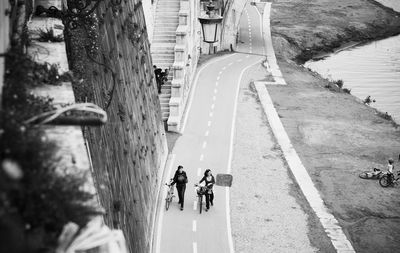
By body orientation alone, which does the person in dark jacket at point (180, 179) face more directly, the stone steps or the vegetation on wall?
the vegetation on wall

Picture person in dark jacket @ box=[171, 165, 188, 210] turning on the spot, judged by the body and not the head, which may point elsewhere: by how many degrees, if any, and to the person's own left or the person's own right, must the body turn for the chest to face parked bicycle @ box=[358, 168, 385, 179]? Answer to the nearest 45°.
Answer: approximately 135° to the person's own left

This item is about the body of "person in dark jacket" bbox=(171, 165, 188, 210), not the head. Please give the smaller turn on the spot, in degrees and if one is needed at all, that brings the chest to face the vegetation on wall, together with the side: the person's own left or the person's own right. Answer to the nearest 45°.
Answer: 0° — they already face it

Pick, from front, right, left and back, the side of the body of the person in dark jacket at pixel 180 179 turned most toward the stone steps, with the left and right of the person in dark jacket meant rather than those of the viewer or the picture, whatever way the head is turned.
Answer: back

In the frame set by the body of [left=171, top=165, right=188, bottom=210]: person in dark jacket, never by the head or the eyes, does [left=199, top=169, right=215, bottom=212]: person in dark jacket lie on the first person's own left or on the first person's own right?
on the first person's own left

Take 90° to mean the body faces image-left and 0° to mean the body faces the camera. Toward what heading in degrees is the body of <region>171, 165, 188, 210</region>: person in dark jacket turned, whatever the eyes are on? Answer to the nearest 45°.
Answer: approximately 0°

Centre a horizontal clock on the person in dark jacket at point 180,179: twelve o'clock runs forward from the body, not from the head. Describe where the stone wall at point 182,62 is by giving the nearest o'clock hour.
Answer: The stone wall is roughly at 6 o'clock from the person in dark jacket.
